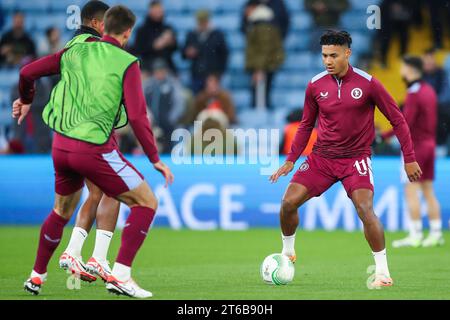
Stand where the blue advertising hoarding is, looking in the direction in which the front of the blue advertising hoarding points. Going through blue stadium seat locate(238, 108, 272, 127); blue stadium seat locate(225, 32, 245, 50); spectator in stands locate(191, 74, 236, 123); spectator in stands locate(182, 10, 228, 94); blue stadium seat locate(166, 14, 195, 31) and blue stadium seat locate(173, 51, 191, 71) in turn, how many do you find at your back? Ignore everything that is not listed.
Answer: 6

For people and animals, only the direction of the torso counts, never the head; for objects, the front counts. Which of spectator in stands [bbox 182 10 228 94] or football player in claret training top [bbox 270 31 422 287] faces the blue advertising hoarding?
the spectator in stands

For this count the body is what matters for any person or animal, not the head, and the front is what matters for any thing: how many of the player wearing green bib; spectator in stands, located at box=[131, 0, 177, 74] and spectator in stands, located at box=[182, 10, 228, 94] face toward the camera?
2

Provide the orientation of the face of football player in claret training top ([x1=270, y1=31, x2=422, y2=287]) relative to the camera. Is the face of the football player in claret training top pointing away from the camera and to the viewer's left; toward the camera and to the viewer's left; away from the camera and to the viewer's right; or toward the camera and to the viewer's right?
toward the camera and to the viewer's left

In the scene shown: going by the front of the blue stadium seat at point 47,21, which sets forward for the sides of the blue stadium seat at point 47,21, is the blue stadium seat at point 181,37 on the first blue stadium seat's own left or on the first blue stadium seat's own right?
on the first blue stadium seat's own left

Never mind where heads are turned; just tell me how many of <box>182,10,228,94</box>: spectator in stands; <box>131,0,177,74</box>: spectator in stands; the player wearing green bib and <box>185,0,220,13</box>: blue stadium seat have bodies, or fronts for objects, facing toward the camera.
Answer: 3
